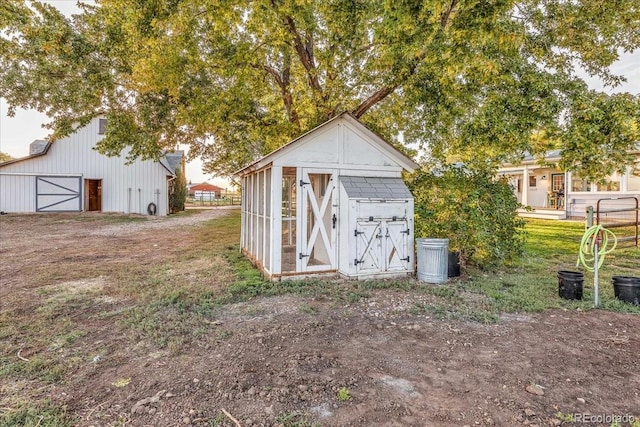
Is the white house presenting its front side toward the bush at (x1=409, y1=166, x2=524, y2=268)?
yes

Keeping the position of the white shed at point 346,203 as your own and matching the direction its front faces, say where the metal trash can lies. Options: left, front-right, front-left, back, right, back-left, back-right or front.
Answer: left

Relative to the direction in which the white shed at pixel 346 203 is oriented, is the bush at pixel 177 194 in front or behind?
behind

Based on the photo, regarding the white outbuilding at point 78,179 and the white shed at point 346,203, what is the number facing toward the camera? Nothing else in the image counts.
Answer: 2

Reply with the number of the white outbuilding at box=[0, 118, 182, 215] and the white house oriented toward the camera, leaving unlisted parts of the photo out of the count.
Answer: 2

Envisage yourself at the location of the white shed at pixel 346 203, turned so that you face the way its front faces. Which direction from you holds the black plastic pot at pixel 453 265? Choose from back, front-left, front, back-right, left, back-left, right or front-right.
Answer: left

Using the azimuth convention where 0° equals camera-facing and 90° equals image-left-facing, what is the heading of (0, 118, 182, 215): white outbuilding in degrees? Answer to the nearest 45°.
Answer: approximately 0°

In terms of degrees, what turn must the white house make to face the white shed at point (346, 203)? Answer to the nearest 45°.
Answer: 0° — it already faces it

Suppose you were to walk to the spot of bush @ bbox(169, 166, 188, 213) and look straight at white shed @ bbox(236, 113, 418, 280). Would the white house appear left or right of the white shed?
left

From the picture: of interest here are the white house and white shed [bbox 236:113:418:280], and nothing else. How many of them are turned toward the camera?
2

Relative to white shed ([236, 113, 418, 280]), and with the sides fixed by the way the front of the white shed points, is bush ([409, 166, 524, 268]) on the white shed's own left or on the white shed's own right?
on the white shed's own left

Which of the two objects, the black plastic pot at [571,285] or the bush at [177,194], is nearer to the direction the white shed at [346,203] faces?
the black plastic pot

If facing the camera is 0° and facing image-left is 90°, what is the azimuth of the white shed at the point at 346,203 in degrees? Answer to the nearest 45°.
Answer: approximately 0°

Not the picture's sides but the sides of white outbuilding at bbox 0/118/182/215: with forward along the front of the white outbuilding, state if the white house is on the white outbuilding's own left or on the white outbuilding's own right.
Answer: on the white outbuilding's own left
